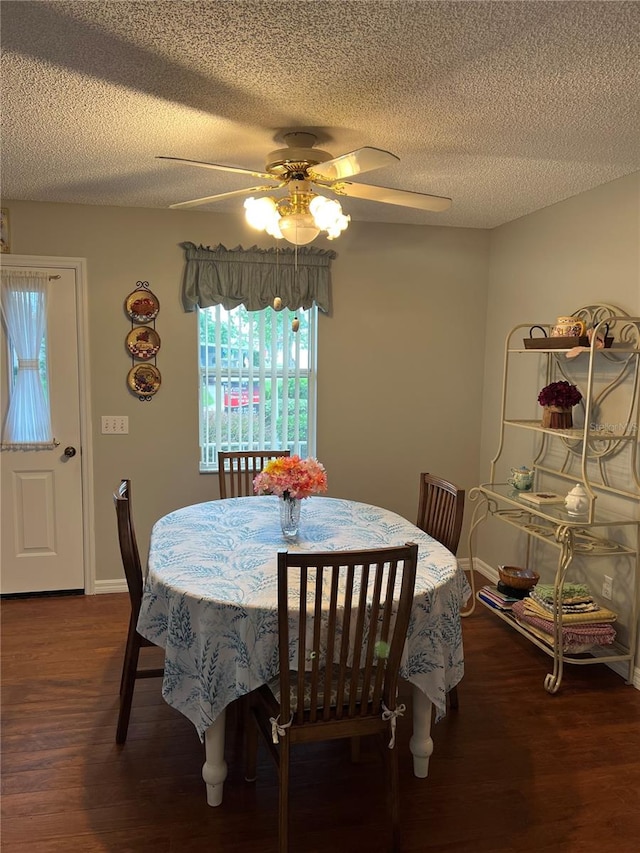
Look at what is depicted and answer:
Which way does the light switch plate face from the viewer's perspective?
toward the camera

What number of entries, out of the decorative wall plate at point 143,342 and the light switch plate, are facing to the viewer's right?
0

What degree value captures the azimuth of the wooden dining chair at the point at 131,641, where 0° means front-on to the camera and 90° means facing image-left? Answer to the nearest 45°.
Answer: approximately 270°

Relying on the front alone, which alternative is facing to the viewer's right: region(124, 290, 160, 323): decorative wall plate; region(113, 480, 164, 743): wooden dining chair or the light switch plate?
the wooden dining chair

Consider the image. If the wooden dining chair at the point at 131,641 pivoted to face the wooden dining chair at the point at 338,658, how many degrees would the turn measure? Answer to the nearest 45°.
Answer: approximately 45° to its right

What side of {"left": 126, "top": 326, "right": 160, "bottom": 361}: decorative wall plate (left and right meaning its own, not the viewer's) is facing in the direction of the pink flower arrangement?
front

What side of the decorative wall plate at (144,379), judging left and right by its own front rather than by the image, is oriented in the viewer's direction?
front

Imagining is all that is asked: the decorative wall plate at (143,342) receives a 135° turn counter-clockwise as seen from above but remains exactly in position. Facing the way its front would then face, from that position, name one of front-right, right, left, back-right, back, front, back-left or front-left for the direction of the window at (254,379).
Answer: front-right

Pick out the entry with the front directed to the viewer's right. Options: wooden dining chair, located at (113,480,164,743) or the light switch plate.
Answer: the wooden dining chair

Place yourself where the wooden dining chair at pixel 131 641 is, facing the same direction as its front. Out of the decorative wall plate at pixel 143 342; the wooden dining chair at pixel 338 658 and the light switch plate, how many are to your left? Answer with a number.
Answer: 2

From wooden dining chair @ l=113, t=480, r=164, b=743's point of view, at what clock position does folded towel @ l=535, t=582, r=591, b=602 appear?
The folded towel is roughly at 12 o'clock from the wooden dining chair.

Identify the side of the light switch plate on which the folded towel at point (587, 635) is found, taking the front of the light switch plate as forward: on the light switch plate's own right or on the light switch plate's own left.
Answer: on the light switch plate's own left

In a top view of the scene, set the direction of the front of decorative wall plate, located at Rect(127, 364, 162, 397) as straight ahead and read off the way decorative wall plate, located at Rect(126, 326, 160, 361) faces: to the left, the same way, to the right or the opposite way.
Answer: the same way

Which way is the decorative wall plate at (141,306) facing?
toward the camera

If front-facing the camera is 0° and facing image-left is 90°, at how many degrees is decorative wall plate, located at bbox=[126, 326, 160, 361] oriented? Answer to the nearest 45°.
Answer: approximately 0°

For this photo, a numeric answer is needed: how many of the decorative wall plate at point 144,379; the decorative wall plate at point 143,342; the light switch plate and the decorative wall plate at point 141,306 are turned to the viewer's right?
0

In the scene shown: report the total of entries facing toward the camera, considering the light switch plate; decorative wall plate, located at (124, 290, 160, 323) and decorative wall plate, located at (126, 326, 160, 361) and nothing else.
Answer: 3

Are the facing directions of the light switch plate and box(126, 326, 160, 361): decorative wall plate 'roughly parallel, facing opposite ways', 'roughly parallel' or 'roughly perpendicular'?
roughly parallel

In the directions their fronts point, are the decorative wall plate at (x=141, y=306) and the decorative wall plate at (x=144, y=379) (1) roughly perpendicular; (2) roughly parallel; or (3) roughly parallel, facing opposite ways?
roughly parallel
